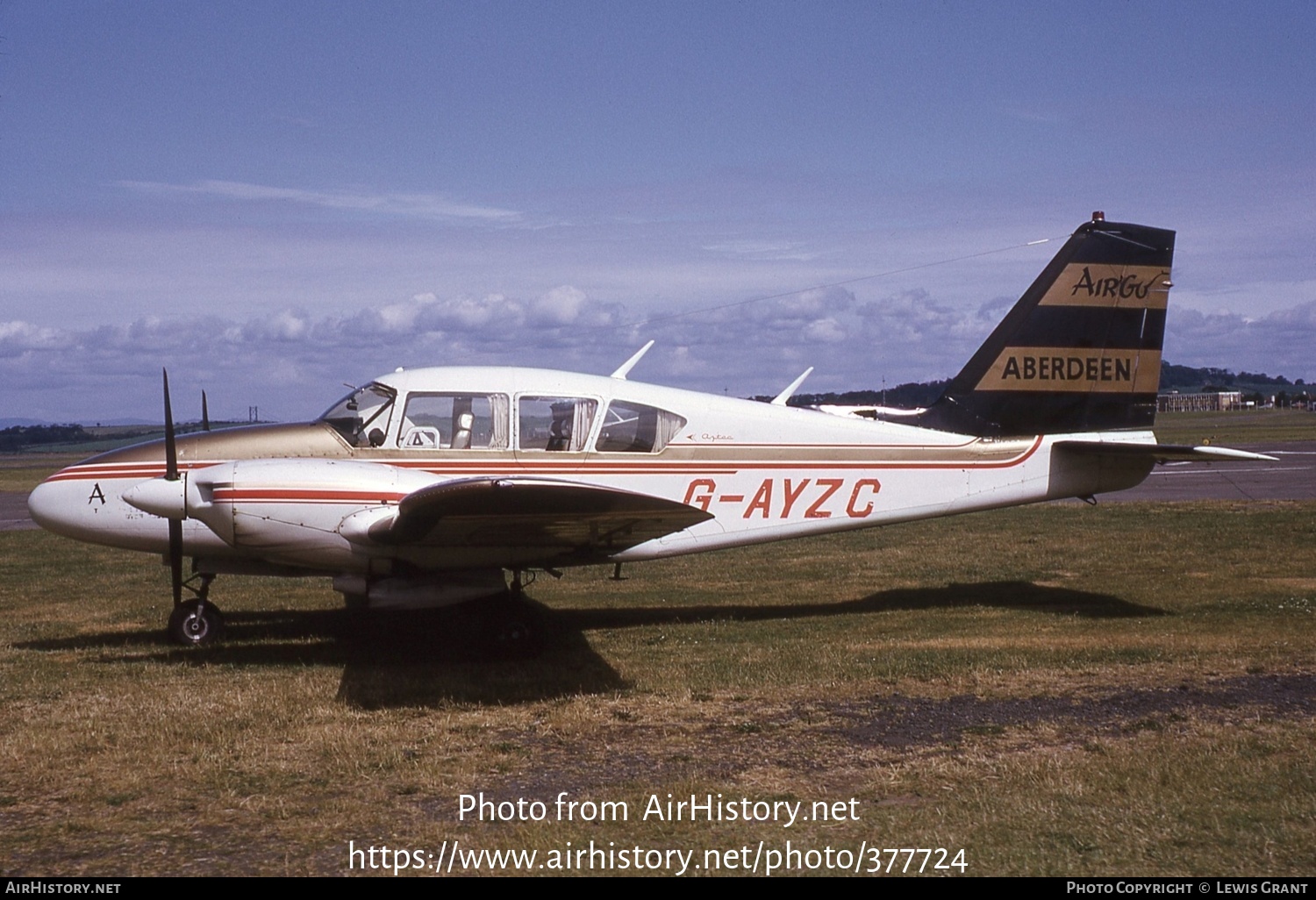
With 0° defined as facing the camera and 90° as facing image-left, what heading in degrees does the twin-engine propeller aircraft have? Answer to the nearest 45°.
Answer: approximately 90°
